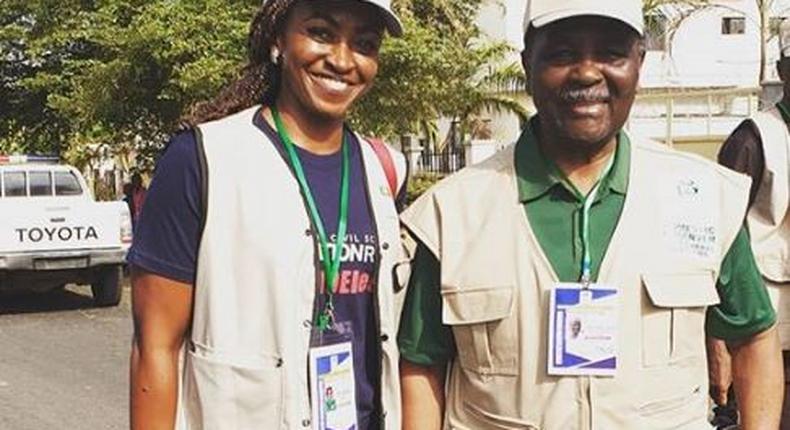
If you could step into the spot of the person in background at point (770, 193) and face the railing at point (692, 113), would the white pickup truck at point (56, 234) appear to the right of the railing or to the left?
left

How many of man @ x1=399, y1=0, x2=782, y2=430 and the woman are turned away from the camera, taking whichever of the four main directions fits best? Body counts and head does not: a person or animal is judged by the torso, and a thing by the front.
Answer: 0

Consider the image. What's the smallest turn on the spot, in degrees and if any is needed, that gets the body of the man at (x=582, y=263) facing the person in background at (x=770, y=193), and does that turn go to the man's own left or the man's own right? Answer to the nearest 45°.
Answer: approximately 135° to the man's own left

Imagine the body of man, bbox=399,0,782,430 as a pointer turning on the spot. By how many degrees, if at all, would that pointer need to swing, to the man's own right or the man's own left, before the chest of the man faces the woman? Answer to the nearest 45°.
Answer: approximately 90° to the man's own right

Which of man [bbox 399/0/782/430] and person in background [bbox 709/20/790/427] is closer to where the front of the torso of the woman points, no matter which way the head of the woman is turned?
the man

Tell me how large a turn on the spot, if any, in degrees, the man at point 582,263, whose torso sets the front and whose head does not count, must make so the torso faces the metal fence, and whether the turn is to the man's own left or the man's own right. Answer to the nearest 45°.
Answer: approximately 180°

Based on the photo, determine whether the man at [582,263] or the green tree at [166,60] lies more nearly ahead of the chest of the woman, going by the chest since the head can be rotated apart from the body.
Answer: the man

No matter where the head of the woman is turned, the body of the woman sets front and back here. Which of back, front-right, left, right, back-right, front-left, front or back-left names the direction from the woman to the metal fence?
back-left

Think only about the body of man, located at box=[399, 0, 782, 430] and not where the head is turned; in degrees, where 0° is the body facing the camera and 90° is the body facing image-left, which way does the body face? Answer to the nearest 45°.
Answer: approximately 0°

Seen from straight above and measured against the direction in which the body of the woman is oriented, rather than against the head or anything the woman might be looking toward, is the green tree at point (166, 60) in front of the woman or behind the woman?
behind

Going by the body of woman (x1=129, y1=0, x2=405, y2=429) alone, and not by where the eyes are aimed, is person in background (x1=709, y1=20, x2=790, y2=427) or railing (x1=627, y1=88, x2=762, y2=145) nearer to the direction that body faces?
the person in background
